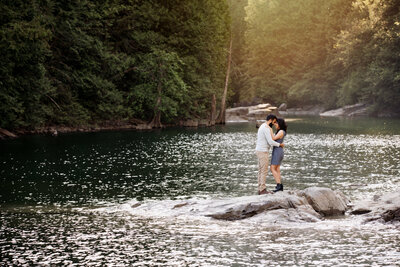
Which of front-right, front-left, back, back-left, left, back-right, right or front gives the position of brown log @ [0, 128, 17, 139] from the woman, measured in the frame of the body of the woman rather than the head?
front-right

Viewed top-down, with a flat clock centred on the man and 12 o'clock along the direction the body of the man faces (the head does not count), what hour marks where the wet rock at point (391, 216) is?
The wet rock is roughly at 1 o'clock from the man.

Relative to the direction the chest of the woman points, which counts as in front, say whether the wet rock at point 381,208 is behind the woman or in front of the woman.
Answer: behind

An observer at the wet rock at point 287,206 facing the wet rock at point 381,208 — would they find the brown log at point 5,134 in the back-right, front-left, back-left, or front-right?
back-left

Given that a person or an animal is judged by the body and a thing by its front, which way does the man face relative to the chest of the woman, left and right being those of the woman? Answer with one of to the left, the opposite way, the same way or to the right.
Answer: the opposite way

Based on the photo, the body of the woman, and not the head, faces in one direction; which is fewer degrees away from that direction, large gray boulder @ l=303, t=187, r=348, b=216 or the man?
the man

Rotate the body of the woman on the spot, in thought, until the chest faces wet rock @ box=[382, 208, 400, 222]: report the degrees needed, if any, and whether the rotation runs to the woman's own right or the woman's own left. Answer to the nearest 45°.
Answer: approximately 135° to the woman's own left

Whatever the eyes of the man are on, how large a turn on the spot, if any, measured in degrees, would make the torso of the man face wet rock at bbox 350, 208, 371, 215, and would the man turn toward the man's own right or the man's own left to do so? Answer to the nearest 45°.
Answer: approximately 45° to the man's own right

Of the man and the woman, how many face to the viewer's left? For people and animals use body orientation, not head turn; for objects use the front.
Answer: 1

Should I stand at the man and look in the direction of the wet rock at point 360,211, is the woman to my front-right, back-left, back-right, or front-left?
front-left

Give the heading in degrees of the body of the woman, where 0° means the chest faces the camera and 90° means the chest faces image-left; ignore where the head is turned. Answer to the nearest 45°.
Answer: approximately 90°

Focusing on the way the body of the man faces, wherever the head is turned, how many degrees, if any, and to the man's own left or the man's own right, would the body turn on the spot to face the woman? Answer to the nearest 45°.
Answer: approximately 45° to the man's own left

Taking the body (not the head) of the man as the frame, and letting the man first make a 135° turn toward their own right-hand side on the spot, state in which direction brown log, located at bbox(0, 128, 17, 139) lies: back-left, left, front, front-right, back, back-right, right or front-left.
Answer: right

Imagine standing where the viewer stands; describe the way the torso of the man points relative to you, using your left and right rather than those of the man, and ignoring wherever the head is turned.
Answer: facing to the right of the viewer
